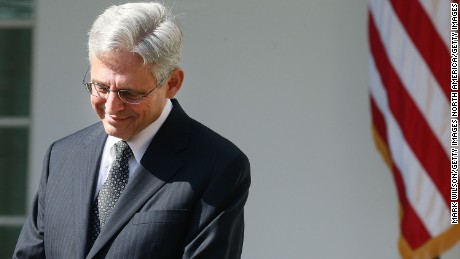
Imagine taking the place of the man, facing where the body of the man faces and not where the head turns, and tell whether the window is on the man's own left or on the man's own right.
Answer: on the man's own right

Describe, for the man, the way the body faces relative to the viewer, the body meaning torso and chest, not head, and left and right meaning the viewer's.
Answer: facing the viewer and to the left of the viewer

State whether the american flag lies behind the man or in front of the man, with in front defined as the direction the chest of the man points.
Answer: behind

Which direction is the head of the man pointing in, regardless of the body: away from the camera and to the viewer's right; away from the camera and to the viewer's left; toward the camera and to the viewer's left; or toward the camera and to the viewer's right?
toward the camera and to the viewer's left
